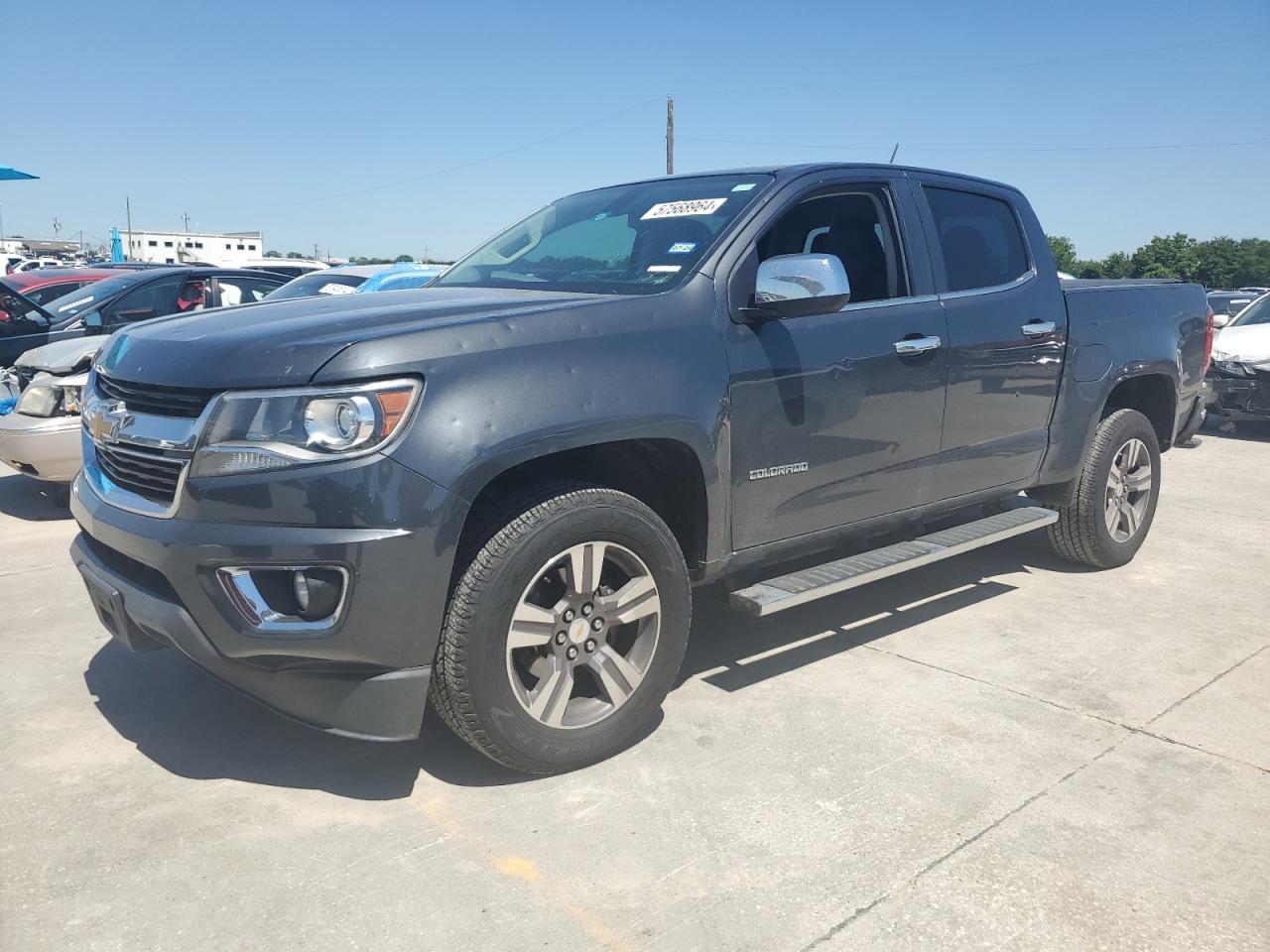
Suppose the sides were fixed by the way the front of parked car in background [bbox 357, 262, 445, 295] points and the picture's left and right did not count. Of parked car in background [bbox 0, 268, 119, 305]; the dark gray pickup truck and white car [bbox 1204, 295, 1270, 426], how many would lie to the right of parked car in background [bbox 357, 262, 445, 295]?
1

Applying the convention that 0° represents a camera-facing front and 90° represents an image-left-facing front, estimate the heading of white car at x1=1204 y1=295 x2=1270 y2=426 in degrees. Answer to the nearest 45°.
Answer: approximately 45°

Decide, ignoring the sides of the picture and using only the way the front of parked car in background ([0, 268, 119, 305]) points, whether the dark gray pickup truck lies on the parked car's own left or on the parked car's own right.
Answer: on the parked car's own left

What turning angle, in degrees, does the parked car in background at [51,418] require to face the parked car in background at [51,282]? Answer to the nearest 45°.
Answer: approximately 135° to its right

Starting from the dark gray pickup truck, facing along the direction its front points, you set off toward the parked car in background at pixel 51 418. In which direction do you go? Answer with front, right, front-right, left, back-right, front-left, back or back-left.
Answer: right

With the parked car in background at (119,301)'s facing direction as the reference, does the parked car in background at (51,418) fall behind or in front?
in front

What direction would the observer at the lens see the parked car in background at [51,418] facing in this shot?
facing the viewer and to the left of the viewer

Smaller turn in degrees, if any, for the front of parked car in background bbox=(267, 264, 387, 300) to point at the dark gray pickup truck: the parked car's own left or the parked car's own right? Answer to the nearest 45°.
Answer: approximately 45° to the parked car's own left

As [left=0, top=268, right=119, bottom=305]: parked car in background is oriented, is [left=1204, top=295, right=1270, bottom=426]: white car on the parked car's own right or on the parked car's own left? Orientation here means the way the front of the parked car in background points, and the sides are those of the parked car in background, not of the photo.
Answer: on the parked car's own left
